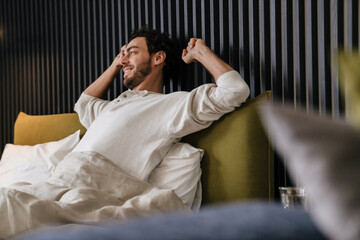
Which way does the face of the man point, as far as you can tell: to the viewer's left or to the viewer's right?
to the viewer's left

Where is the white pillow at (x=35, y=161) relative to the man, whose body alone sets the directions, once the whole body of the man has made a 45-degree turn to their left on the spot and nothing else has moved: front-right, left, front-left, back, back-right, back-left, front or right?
back-right

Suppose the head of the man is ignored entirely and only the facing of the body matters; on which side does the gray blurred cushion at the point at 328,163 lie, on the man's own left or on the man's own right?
on the man's own left

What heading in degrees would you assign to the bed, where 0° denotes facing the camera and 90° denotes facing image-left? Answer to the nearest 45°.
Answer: approximately 45°
